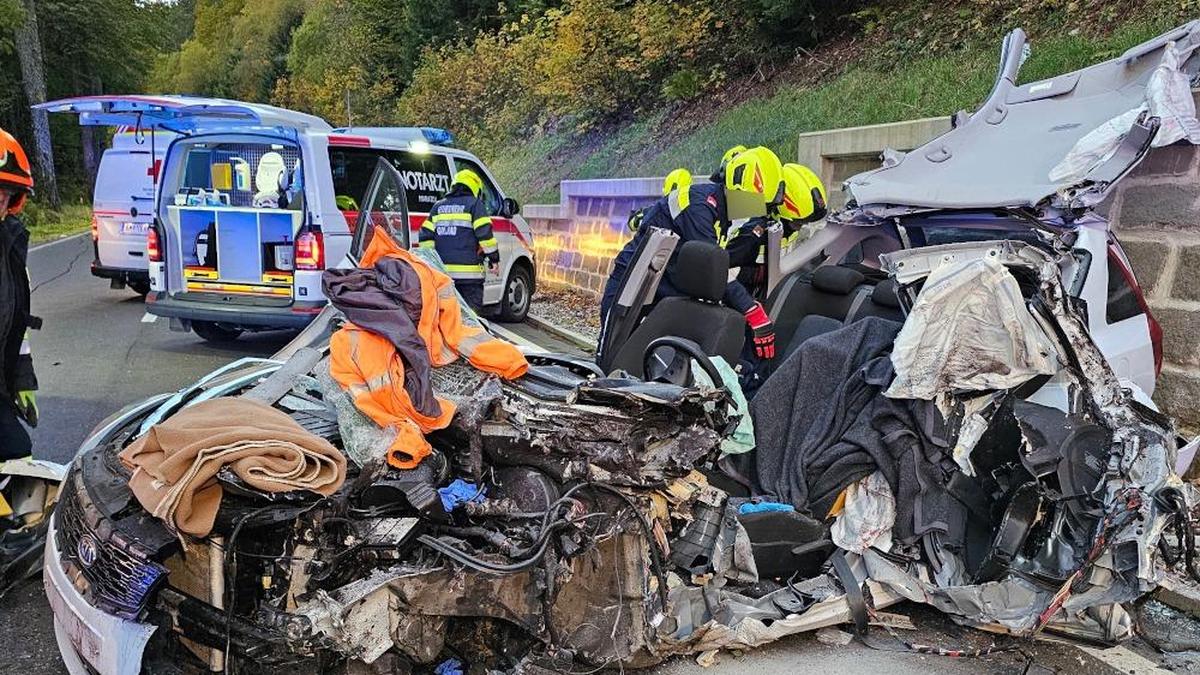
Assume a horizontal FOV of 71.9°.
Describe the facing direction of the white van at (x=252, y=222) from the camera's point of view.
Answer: facing away from the viewer and to the right of the viewer

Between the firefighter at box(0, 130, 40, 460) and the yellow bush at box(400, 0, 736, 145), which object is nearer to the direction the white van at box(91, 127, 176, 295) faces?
the yellow bush

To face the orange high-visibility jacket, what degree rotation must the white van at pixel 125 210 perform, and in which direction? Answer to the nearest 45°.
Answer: approximately 180°

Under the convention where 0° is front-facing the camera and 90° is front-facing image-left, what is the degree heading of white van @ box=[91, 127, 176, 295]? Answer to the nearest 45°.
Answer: approximately 180°

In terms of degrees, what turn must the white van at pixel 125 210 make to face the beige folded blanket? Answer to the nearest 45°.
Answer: approximately 180°

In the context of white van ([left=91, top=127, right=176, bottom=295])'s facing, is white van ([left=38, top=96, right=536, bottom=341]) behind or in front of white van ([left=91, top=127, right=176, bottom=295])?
behind

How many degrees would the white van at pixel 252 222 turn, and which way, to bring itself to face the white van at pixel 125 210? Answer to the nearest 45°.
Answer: approximately 90° to its left

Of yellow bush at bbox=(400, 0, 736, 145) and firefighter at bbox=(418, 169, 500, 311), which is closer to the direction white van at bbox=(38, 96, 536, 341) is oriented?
the yellow bush

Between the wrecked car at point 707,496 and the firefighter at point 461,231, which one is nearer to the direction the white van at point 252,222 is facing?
the firefighter

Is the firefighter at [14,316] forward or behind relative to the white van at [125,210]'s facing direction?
behind

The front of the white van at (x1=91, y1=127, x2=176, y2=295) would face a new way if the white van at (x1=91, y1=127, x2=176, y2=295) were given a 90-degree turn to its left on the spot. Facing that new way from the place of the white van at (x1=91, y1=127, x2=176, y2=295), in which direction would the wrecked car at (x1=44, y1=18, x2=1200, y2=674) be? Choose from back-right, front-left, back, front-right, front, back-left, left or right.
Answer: left

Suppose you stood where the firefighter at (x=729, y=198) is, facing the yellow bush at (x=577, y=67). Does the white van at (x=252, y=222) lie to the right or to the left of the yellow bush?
left

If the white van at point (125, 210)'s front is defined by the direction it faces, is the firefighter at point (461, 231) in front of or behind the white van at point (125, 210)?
behind

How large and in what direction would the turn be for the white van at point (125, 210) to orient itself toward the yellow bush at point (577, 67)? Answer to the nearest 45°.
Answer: approximately 90° to its right

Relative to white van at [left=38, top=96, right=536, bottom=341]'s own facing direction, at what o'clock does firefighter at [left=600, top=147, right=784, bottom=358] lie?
The firefighter is roughly at 3 o'clock from the white van.
